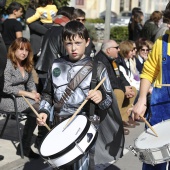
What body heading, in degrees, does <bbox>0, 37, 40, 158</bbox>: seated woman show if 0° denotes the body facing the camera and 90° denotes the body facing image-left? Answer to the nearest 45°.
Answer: approximately 315°

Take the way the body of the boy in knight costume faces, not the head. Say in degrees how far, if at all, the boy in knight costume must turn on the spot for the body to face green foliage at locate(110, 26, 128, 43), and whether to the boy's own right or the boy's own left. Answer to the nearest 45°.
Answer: approximately 180°

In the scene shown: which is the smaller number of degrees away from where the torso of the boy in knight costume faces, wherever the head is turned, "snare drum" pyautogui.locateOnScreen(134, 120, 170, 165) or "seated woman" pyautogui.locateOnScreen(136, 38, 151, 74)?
the snare drum

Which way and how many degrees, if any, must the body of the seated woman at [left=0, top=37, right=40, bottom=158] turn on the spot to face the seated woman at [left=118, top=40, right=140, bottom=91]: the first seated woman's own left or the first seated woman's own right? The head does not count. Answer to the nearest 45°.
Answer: approximately 90° to the first seated woman's own left

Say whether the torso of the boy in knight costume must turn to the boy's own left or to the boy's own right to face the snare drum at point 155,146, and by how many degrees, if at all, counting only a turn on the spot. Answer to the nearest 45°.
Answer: approximately 45° to the boy's own left

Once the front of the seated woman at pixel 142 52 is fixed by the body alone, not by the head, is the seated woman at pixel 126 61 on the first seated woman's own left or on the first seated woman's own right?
on the first seated woman's own right

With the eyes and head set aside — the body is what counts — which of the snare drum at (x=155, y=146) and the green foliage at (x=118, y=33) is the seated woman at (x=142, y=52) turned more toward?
the snare drum

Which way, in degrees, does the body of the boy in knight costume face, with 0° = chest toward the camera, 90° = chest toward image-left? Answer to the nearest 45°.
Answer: approximately 0°

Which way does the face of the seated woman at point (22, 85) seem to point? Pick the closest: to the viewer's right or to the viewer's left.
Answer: to the viewer's right

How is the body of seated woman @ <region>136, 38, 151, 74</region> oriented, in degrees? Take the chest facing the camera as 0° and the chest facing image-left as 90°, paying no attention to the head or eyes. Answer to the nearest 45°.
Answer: approximately 315°

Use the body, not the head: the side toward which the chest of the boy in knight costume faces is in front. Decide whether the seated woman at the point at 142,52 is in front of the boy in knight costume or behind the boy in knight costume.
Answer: behind
